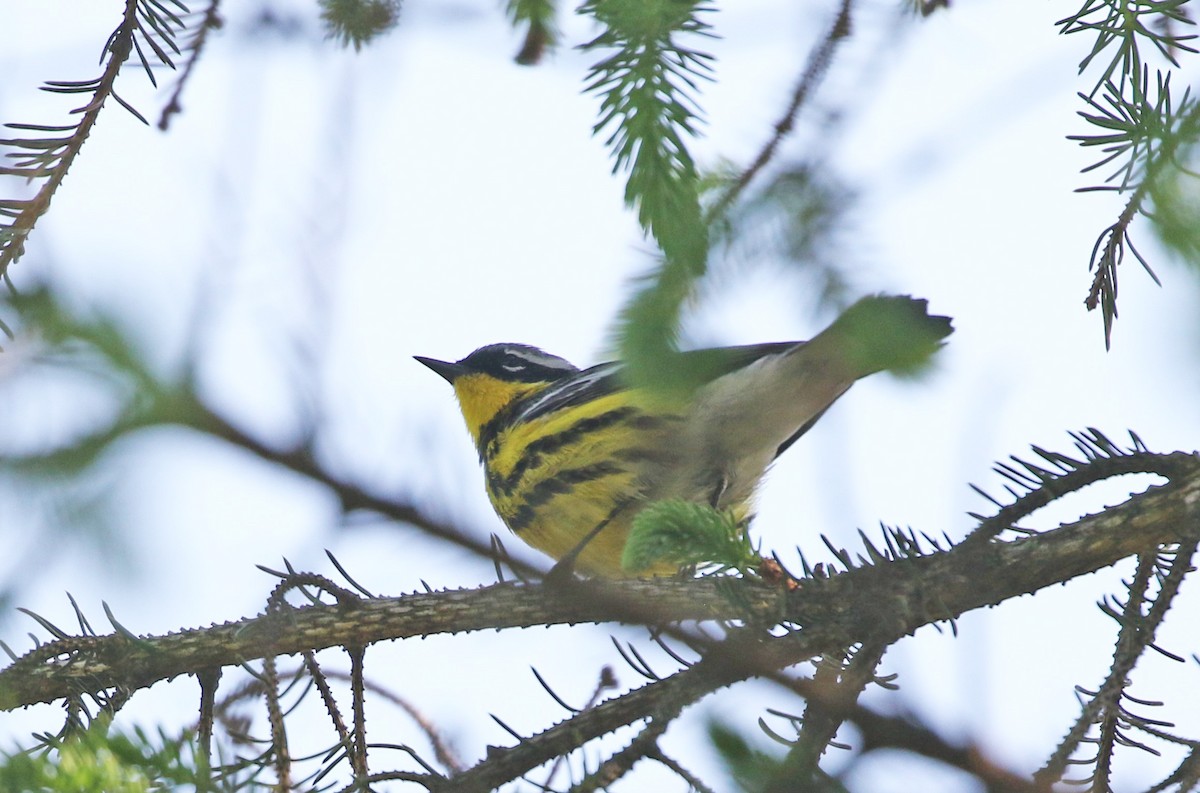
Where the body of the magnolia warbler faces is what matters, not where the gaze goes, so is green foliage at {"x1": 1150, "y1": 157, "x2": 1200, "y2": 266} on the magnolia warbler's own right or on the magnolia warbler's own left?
on the magnolia warbler's own left

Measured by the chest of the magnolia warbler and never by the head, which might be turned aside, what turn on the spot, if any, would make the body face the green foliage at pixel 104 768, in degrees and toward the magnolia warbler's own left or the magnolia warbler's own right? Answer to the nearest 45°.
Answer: approximately 90° to the magnolia warbler's own left

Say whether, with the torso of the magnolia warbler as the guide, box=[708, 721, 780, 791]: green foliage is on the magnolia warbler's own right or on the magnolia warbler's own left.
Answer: on the magnolia warbler's own left

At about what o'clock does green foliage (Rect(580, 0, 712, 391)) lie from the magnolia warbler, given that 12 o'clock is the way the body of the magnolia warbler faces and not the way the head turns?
The green foliage is roughly at 9 o'clock from the magnolia warbler.

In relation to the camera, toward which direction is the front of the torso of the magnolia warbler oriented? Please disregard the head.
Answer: to the viewer's left

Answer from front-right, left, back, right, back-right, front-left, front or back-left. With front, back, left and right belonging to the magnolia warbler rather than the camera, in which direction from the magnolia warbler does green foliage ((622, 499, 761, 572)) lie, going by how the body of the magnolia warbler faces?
left
